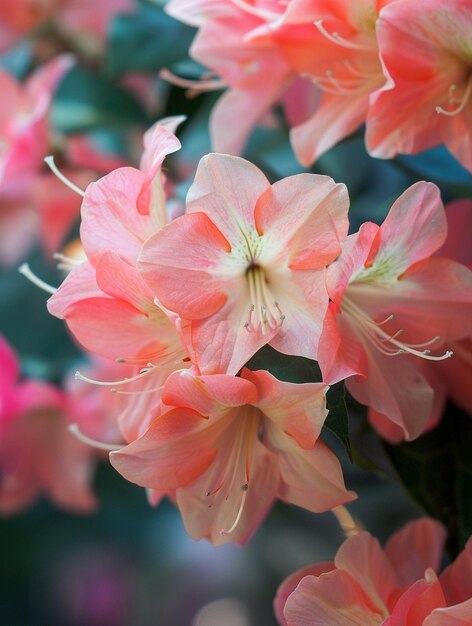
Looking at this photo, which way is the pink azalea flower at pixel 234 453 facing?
toward the camera

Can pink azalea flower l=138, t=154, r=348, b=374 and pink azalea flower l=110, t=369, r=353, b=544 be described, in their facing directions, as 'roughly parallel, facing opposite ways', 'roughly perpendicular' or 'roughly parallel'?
roughly parallel

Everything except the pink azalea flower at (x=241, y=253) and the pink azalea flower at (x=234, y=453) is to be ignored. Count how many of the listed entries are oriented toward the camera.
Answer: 2

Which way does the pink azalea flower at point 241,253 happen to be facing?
toward the camera
